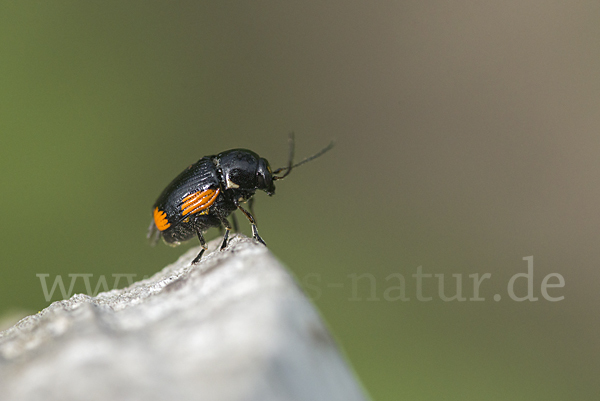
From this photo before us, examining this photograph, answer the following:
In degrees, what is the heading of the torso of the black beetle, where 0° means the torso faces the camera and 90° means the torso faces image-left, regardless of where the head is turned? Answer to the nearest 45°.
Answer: approximately 270°
